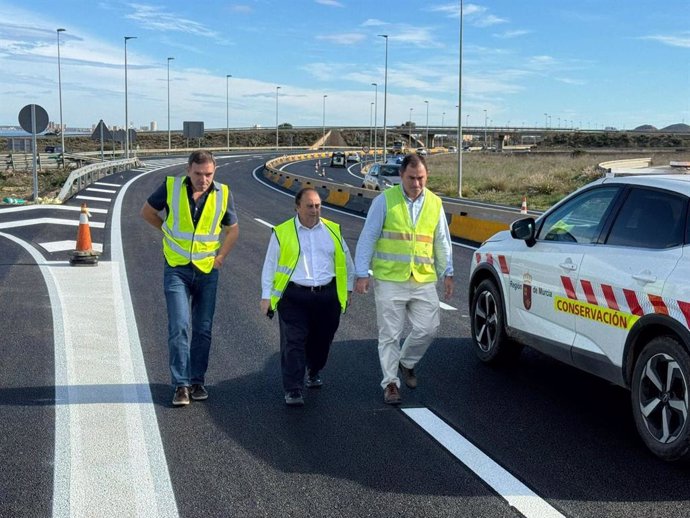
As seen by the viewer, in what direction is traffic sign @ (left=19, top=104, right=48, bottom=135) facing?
away from the camera

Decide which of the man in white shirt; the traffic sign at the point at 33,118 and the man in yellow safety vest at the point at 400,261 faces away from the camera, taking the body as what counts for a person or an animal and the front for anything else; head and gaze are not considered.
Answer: the traffic sign

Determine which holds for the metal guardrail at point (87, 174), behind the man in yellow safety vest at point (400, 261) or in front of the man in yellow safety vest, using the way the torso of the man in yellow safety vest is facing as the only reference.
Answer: behind

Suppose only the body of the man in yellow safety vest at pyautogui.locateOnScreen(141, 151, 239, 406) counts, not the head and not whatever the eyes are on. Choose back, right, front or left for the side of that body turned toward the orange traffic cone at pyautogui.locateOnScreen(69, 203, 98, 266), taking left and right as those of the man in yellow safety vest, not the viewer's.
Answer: back

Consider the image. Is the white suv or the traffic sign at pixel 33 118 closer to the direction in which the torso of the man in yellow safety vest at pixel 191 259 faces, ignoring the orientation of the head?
the white suv

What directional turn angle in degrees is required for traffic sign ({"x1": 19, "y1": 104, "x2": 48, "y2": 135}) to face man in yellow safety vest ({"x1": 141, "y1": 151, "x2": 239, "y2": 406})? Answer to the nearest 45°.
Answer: approximately 180°

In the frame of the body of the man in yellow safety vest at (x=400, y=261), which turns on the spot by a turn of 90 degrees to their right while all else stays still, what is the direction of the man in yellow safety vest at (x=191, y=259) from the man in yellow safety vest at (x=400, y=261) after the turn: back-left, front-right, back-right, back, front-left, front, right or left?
front

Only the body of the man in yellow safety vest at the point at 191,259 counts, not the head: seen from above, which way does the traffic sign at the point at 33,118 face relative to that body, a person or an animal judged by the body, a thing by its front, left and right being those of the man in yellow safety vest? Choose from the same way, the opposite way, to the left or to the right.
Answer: the opposite way

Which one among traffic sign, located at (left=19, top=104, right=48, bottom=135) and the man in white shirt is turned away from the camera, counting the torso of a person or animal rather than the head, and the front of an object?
the traffic sign
